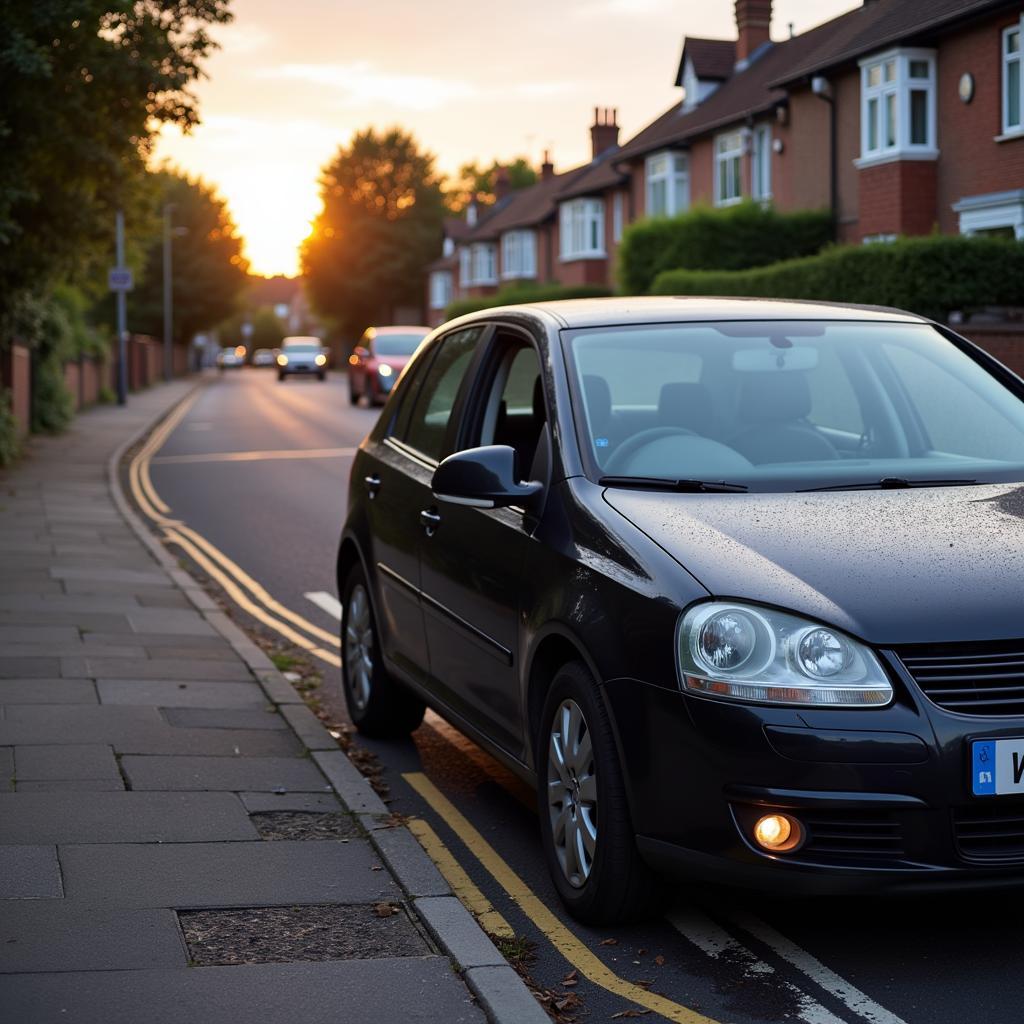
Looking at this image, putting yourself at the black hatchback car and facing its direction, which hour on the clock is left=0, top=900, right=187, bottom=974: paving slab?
The paving slab is roughly at 2 o'clock from the black hatchback car.

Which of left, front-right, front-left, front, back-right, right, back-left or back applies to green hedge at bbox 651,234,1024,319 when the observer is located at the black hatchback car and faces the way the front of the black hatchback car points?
back-left

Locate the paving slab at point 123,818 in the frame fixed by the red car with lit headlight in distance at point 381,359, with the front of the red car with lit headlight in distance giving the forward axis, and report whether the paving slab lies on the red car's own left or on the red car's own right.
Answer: on the red car's own right

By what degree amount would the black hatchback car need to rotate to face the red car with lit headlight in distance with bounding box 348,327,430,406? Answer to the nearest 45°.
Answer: approximately 135° to its left

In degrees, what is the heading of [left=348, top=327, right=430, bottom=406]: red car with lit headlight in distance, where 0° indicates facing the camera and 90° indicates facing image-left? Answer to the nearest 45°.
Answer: approximately 315°

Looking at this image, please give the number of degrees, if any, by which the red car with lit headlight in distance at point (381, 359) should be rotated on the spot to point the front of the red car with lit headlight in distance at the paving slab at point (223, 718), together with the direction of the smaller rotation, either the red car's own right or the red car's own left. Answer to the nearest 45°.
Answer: approximately 45° to the red car's own right

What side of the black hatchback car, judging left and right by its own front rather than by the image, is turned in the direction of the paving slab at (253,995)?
right

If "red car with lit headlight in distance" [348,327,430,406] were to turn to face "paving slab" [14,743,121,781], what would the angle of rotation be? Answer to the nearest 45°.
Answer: approximately 45° to its right

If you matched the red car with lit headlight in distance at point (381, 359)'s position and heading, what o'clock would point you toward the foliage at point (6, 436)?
The foliage is roughly at 2 o'clock from the red car with lit headlight in distance.

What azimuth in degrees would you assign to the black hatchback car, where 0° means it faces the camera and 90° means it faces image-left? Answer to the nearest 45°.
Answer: approximately 315°

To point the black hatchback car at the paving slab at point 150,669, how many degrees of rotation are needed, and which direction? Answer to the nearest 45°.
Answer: approximately 180°
